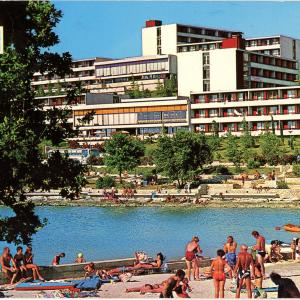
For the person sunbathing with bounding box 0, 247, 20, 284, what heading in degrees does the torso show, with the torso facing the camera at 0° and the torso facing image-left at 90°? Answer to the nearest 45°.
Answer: approximately 315°

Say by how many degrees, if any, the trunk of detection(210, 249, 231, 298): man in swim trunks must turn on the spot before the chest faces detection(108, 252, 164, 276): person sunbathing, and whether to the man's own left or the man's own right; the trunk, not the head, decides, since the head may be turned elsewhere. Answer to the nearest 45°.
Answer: approximately 45° to the man's own left

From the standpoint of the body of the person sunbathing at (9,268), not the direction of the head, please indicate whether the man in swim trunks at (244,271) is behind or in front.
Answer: in front

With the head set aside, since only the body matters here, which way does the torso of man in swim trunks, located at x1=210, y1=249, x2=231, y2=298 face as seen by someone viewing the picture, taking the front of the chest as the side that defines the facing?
away from the camera

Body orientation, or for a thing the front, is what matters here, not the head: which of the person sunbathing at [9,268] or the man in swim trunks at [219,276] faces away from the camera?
the man in swim trunks

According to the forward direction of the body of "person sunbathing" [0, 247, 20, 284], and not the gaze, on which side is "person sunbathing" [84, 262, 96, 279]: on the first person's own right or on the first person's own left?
on the first person's own left

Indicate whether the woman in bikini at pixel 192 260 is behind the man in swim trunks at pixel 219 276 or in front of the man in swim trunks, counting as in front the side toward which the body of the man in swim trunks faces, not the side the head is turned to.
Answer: in front
